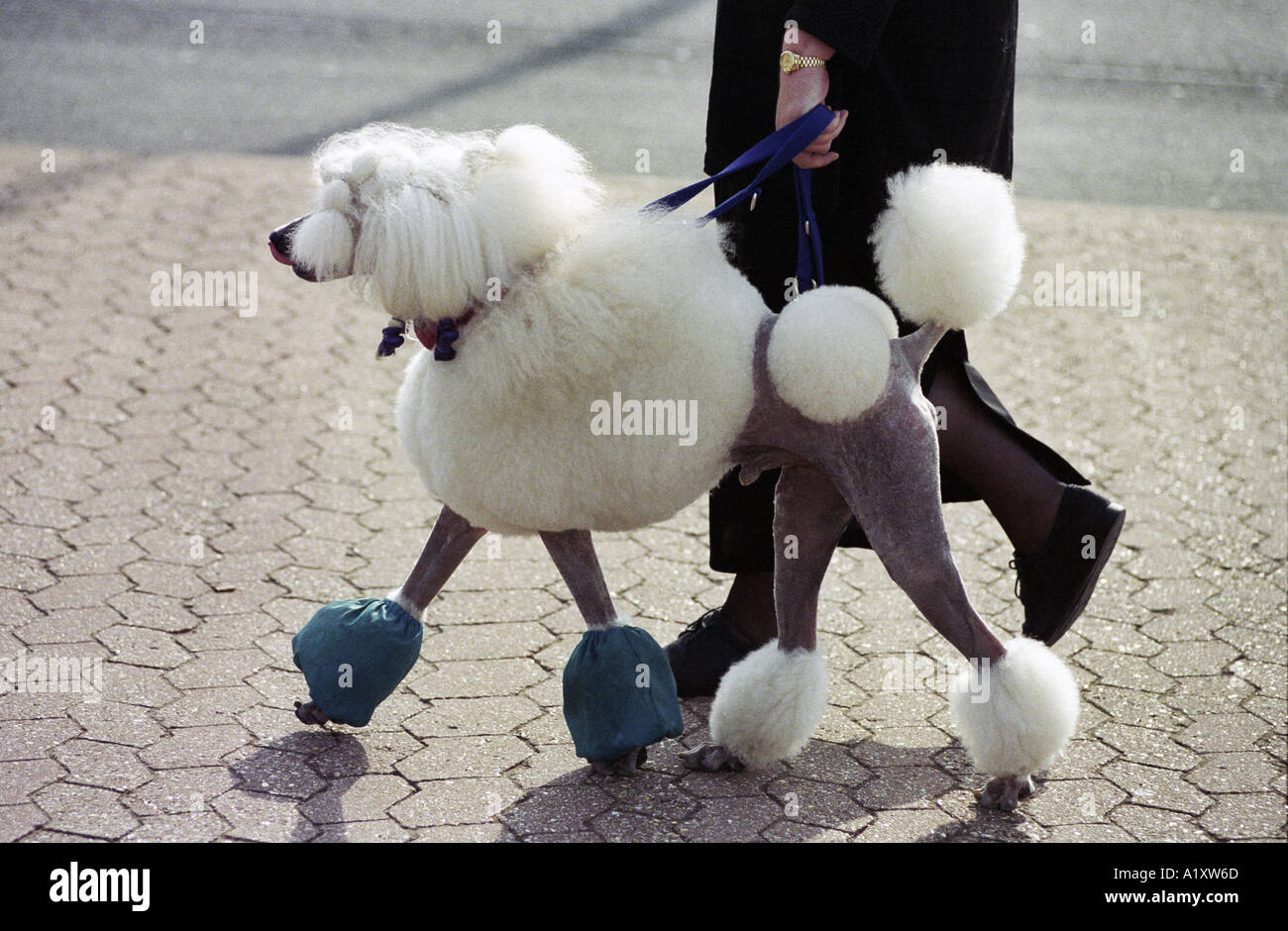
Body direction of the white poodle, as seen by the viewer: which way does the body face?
to the viewer's left
